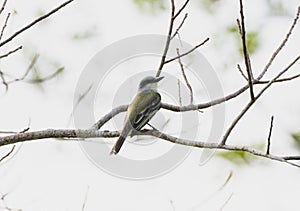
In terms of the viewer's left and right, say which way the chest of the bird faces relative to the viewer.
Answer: facing away from the viewer and to the right of the viewer
